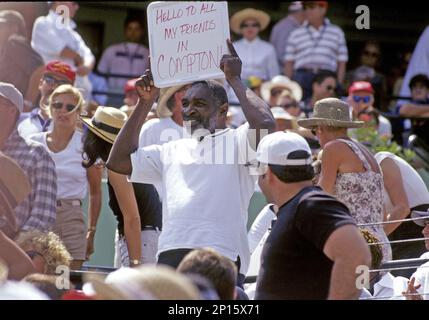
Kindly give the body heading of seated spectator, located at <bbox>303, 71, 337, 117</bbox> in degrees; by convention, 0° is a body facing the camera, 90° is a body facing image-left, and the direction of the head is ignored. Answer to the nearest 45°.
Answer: approximately 315°

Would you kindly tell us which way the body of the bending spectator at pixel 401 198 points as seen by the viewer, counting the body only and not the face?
to the viewer's left

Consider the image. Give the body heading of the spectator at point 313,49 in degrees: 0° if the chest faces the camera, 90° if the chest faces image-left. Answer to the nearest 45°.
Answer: approximately 0°
